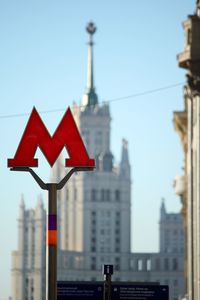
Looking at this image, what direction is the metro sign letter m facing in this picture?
toward the camera
